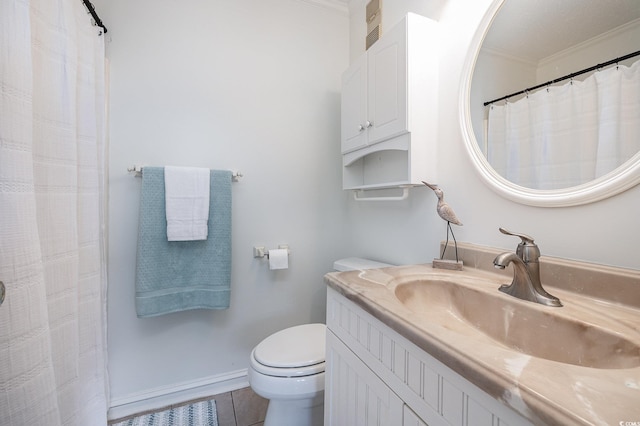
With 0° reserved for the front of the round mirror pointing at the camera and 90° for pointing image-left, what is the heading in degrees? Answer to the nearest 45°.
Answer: approximately 45°

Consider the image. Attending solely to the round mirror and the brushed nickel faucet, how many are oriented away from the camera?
0

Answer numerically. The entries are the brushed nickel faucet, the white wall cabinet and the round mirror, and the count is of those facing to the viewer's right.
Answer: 0

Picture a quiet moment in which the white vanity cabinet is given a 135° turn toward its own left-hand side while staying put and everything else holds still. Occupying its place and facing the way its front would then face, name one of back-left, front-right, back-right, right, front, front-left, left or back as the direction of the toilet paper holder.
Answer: back-left

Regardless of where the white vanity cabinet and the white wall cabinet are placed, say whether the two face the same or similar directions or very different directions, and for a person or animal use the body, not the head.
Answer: same or similar directions

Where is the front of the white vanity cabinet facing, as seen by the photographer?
facing the viewer and to the left of the viewer

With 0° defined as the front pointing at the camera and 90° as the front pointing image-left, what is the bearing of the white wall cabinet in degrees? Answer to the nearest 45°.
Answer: approximately 45°

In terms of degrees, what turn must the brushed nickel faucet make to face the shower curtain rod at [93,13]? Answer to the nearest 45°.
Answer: approximately 45° to its right

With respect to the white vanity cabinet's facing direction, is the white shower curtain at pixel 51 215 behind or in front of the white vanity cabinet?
in front

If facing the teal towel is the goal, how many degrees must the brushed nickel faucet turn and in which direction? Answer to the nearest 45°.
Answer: approximately 45° to its right
